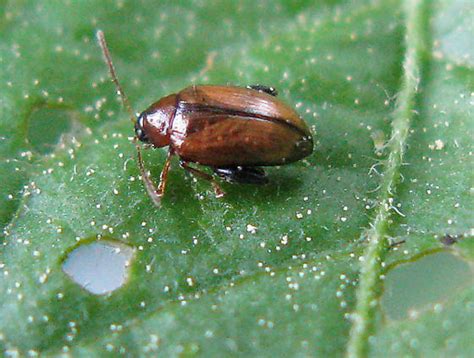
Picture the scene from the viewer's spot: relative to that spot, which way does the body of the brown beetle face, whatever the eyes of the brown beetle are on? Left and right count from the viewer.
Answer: facing to the left of the viewer
